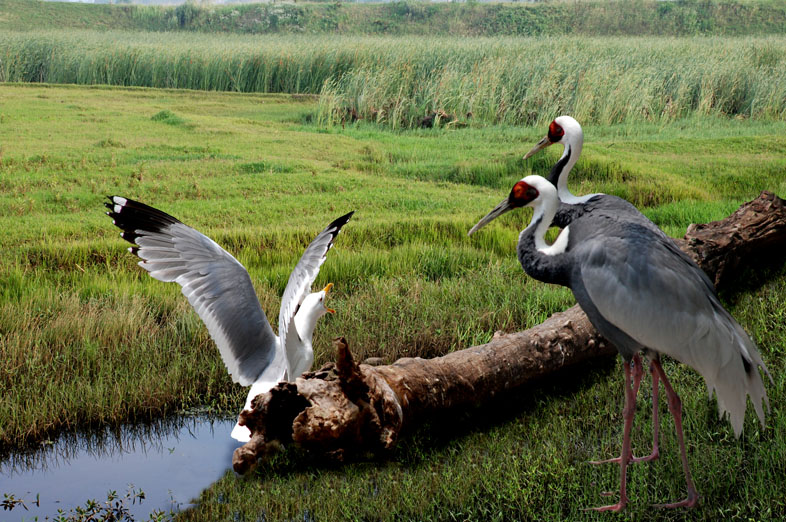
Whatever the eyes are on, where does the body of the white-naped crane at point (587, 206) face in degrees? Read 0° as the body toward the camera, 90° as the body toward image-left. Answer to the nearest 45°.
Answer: approximately 90°

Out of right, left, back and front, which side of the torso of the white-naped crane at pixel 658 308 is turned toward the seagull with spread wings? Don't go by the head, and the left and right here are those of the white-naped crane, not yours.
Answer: front

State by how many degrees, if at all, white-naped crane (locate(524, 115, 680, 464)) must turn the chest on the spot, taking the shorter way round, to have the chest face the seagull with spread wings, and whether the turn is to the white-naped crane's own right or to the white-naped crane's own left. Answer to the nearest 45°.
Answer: approximately 45° to the white-naped crane's own left

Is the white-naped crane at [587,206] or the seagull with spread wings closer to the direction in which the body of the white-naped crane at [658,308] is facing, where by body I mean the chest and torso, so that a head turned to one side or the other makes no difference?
the seagull with spread wings

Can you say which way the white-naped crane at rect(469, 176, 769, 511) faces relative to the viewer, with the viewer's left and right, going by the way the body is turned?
facing to the left of the viewer

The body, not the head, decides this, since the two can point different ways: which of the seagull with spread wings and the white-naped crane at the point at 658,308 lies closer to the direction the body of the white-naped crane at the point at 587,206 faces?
the seagull with spread wings

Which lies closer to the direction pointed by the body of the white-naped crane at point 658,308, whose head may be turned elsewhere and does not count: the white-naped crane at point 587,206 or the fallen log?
the fallen log

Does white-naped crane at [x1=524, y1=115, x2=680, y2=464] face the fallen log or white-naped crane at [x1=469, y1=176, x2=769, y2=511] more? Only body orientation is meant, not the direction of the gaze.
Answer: the fallen log

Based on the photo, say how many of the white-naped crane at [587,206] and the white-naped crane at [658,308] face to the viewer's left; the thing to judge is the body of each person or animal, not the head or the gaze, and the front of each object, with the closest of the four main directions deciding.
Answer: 2
